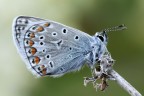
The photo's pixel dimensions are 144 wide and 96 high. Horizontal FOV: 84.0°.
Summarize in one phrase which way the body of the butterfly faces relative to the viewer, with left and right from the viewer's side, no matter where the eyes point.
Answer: facing to the right of the viewer
